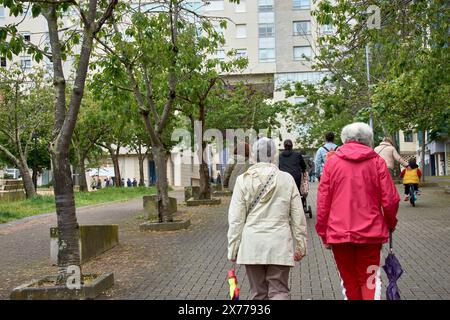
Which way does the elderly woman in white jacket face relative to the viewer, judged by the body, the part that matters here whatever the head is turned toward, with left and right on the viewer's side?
facing away from the viewer

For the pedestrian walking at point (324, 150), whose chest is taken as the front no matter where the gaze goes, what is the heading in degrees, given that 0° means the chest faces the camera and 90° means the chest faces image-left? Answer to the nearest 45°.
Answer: approximately 180°

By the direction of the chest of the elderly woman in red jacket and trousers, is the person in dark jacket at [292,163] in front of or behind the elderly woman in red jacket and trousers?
in front

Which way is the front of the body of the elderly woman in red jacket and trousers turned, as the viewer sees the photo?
away from the camera

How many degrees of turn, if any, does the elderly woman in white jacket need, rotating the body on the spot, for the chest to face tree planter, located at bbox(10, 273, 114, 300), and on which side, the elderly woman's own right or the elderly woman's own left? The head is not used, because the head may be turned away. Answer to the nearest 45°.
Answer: approximately 45° to the elderly woman's own left

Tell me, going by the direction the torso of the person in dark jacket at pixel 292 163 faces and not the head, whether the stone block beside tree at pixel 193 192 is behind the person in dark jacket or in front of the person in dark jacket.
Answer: in front

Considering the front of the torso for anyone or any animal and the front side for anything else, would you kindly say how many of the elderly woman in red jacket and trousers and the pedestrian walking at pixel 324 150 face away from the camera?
2

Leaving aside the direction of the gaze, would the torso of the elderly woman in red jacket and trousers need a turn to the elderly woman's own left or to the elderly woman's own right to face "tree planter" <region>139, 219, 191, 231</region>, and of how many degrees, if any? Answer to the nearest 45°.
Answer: approximately 45° to the elderly woman's own left

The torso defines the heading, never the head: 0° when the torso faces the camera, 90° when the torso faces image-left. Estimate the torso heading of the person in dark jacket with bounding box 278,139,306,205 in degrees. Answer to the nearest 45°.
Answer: approximately 180°
